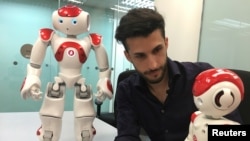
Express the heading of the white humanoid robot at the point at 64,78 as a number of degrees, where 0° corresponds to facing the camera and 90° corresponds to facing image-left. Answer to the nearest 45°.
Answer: approximately 0°
